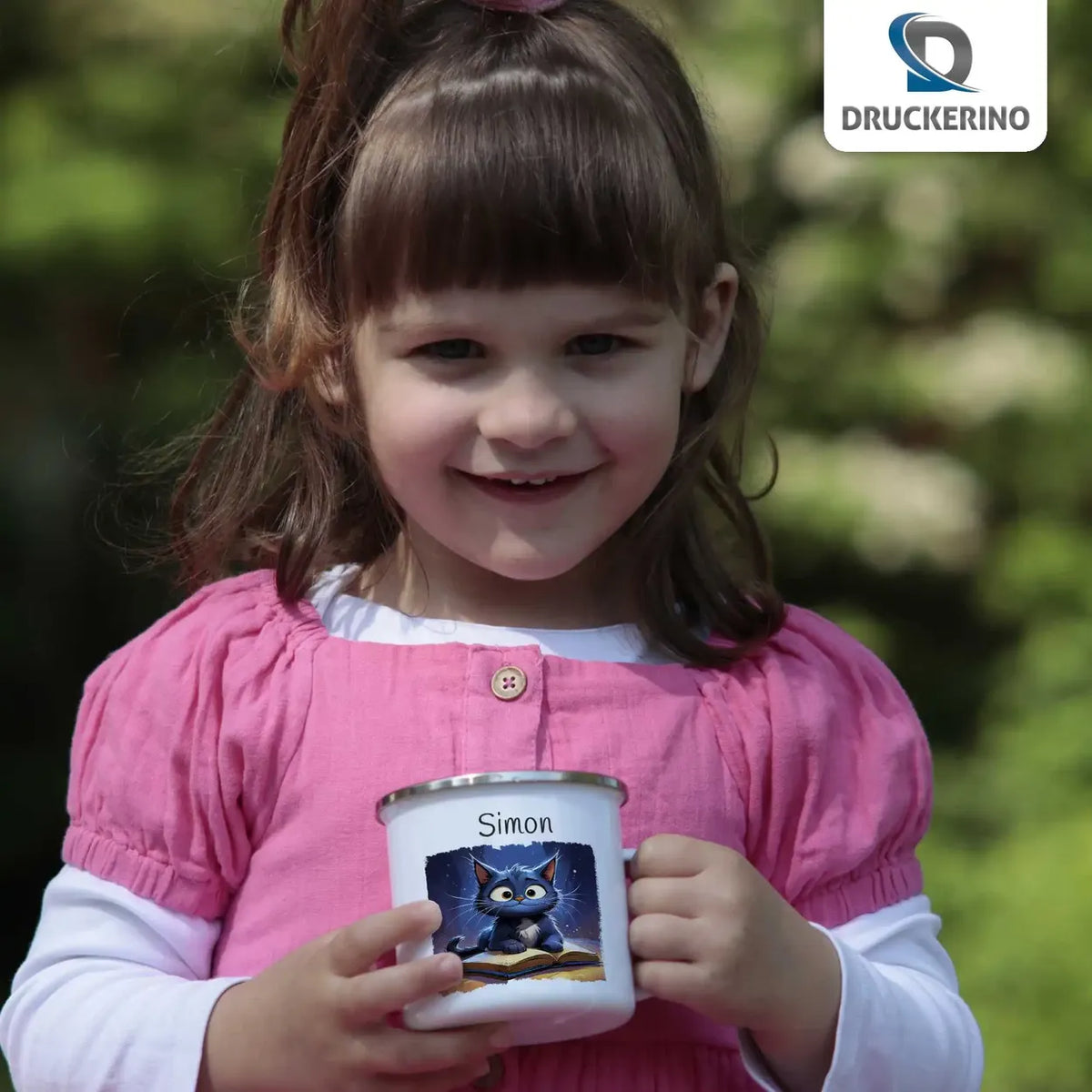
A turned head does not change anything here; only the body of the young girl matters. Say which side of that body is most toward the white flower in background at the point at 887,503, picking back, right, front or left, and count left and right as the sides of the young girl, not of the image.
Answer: back

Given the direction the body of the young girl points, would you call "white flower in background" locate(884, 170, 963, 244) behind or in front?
behind

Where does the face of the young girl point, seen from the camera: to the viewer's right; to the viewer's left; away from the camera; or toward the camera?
toward the camera

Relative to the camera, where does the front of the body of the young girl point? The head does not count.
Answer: toward the camera

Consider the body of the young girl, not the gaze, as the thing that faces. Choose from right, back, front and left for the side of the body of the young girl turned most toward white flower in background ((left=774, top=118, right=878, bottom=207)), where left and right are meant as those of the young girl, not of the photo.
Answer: back

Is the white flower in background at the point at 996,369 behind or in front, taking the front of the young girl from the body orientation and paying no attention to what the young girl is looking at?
behind
